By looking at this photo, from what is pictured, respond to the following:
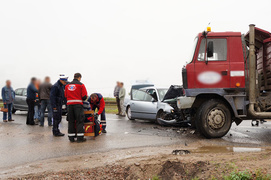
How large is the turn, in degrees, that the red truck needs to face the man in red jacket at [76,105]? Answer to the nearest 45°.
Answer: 0° — it already faces them

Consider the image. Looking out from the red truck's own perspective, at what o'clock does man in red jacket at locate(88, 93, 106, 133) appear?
The man in red jacket is roughly at 12 o'clock from the red truck.

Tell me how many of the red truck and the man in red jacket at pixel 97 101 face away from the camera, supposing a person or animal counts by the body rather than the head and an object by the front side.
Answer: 0

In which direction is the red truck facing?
to the viewer's left

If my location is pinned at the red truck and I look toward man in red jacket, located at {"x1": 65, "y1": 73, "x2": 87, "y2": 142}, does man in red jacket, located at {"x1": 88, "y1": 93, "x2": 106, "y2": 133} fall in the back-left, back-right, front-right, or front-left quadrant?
front-right

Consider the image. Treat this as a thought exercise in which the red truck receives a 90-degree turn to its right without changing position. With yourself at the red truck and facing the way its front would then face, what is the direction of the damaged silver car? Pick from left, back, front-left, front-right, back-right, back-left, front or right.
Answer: front-left
